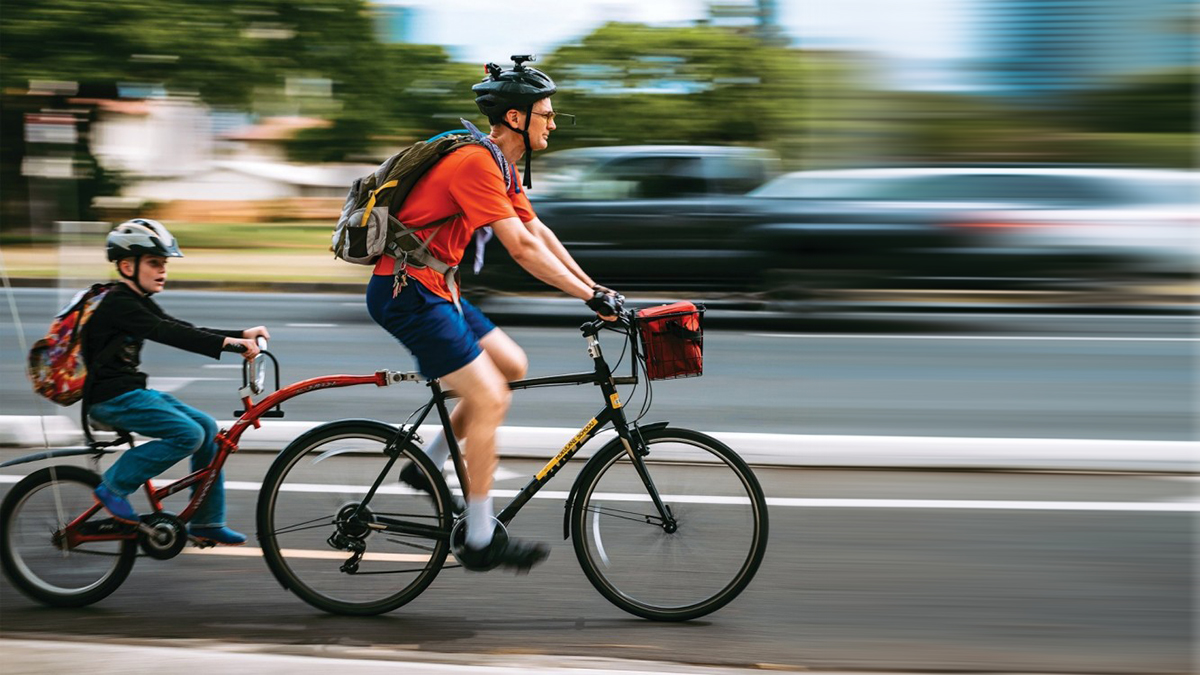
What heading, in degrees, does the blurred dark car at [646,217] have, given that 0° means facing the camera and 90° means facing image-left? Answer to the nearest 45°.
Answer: approximately 90°

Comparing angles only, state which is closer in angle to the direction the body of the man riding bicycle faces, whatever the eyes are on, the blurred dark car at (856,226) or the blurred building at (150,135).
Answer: the blurred dark car

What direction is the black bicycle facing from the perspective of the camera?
to the viewer's right

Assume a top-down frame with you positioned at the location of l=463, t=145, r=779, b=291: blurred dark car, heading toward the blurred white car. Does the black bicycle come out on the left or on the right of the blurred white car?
right

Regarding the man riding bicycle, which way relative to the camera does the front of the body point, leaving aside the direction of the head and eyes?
to the viewer's right

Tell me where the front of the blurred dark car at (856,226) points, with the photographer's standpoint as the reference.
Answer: facing to the left of the viewer

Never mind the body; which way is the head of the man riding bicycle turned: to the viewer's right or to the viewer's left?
to the viewer's right

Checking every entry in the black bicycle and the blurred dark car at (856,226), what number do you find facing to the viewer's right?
1

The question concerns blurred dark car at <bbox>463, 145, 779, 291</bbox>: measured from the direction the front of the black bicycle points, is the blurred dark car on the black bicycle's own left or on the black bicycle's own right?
on the black bicycle's own left

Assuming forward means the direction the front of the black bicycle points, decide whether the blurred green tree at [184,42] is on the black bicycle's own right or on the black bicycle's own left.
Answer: on the black bicycle's own left
